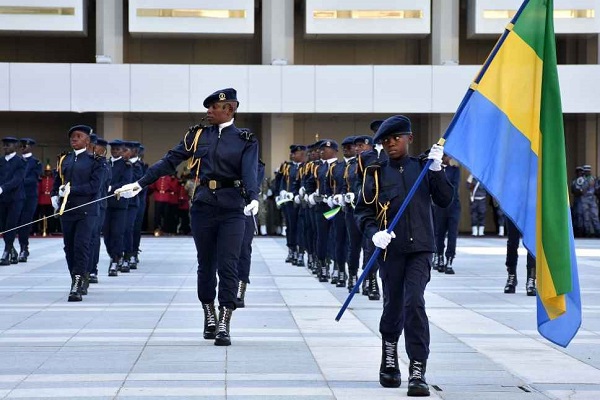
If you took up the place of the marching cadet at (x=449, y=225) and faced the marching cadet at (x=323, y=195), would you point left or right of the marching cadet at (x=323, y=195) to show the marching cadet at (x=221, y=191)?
left

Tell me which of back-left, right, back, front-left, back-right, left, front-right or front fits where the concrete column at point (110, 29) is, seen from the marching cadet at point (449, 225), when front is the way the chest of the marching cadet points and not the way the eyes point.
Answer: back-right

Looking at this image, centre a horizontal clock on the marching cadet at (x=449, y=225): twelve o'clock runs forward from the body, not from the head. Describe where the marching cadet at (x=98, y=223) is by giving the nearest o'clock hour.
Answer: the marching cadet at (x=98, y=223) is roughly at 2 o'clock from the marching cadet at (x=449, y=225).

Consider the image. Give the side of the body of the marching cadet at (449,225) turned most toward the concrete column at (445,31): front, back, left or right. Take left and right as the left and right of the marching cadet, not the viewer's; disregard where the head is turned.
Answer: back

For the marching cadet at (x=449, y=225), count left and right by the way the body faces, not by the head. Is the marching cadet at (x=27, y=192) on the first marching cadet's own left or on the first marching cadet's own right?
on the first marching cadet's own right

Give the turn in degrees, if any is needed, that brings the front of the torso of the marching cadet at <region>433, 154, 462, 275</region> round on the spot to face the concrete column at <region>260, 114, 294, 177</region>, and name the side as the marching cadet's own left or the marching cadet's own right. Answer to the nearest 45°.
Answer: approximately 180°

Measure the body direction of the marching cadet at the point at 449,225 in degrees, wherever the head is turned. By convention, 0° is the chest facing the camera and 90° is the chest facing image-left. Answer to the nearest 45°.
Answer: approximately 0°

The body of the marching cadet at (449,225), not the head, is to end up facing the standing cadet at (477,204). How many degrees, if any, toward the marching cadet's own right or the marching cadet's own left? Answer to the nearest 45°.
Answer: approximately 180°

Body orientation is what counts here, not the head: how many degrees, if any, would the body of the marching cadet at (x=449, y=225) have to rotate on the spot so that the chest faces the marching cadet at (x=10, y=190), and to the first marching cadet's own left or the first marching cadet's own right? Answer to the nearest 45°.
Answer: approximately 90° to the first marching cadet's own right
